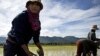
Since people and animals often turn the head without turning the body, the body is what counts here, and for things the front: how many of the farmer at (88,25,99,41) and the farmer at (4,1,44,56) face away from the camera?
0

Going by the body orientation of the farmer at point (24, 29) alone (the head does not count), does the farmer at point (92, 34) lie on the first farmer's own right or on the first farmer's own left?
on the first farmer's own left
